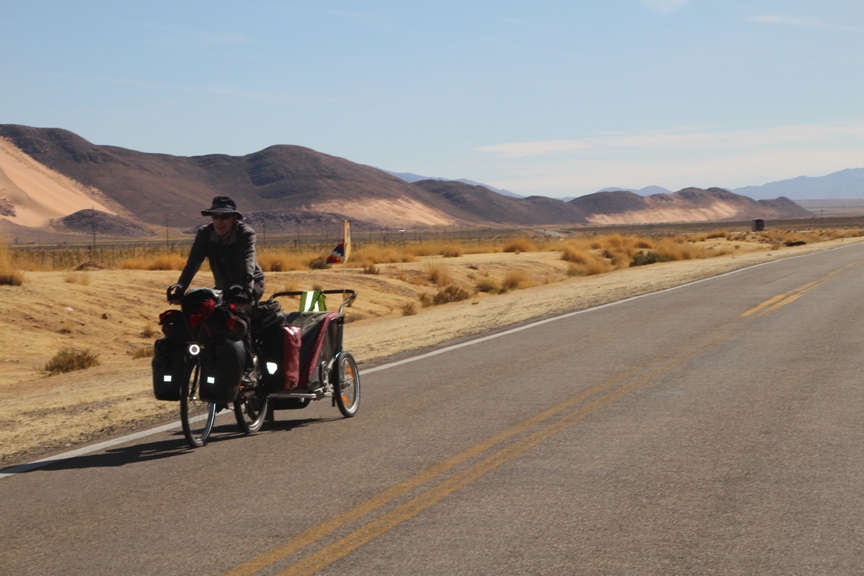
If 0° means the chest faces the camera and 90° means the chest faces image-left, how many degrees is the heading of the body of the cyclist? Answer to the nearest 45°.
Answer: approximately 45°

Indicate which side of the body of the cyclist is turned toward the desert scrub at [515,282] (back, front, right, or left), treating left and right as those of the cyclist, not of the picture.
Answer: back

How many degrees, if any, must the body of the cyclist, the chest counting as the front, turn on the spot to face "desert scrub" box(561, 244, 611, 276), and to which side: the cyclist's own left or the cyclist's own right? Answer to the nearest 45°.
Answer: approximately 180°

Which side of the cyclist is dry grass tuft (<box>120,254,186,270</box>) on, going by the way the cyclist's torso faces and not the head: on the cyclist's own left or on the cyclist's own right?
on the cyclist's own right

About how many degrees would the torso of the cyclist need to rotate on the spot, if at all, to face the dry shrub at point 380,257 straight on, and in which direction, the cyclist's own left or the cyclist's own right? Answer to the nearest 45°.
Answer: approximately 135° to the cyclist's own right

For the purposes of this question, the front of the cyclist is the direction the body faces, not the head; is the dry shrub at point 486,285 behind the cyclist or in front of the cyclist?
behind

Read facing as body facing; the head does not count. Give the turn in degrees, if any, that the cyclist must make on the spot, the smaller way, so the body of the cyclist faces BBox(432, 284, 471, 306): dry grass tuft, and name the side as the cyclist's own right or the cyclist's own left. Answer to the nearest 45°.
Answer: approximately 135° to the cyclist's own right

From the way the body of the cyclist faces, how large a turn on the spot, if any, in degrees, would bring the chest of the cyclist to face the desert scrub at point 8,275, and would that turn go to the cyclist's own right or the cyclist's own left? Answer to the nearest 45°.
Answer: approximately 135° to the cyclist's own right

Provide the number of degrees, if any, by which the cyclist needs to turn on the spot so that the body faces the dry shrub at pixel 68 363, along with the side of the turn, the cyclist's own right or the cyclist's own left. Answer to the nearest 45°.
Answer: approximately 135° to the cyclist's own right

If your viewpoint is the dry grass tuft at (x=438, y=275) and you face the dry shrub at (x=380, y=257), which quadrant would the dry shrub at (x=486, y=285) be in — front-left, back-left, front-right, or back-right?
back-right

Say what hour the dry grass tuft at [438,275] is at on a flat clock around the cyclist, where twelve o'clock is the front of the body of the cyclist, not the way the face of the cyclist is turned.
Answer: The dry grass tuft is roughly at 5 o'clock from the cyclist.
